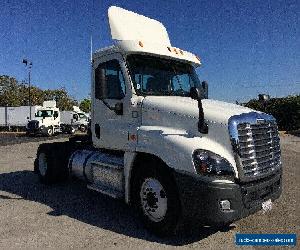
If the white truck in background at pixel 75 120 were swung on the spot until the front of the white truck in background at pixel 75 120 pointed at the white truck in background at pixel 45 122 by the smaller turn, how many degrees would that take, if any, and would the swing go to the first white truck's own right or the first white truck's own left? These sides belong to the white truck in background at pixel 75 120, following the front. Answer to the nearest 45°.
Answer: approximately 90° to the first white truck's own right

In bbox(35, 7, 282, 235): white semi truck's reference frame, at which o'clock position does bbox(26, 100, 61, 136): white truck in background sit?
The white truck in background is roughly at 7 o'clock from the white semi truck.

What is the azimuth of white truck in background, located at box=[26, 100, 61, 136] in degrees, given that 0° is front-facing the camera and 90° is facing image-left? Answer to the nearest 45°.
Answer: approximately 45°

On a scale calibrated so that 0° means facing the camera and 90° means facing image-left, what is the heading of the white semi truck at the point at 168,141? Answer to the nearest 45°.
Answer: approximately 315°

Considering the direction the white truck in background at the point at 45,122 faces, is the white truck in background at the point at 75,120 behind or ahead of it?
behind

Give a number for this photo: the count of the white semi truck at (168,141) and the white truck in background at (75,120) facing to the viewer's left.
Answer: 0

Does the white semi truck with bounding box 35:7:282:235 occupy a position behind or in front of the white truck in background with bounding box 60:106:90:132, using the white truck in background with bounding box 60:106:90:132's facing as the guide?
in front

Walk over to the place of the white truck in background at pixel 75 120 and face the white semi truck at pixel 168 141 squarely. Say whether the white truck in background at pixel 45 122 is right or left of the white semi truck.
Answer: right

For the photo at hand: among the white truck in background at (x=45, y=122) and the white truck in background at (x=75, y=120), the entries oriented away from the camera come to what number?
0

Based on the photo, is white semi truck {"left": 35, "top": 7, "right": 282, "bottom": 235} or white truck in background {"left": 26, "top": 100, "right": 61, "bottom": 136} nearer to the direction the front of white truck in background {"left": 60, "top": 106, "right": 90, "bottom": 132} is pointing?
the white semi truck

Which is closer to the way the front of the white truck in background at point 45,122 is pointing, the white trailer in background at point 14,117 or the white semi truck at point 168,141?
the white semi truck

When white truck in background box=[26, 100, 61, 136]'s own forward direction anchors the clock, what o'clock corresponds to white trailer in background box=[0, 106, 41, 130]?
white trailer in background box=[0, 106, 41, 130] is roughly at 4 o'clock from white truck in background box=[26, 100, 61, 136].
